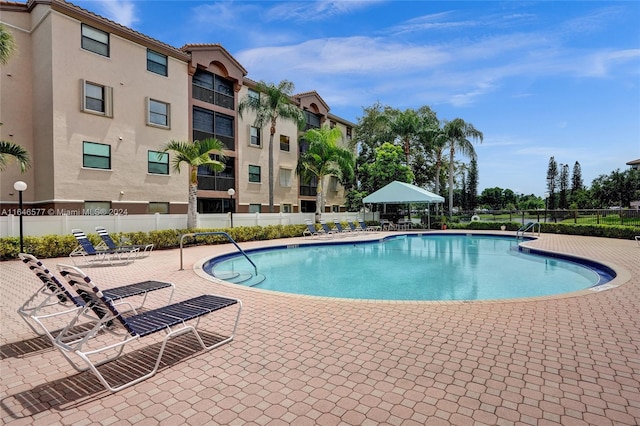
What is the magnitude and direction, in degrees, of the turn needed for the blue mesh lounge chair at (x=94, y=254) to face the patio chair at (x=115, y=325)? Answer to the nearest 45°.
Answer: approximately 90° to its right

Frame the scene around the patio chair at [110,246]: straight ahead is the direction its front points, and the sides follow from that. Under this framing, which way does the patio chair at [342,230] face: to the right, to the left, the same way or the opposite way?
to the right

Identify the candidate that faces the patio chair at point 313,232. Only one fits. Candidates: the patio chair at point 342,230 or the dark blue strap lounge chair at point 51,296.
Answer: the dark blue strap lounge chair

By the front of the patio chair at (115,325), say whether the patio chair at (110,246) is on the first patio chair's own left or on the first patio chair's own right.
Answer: on the first patio chair's own left

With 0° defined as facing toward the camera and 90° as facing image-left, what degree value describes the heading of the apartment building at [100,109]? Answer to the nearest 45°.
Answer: approximately 315°

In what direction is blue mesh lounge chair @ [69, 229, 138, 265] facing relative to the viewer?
to the viewer's right

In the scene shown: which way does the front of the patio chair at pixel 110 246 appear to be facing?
to the viewer's right

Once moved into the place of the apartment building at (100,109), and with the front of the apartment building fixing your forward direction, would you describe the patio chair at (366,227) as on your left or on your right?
on your left
